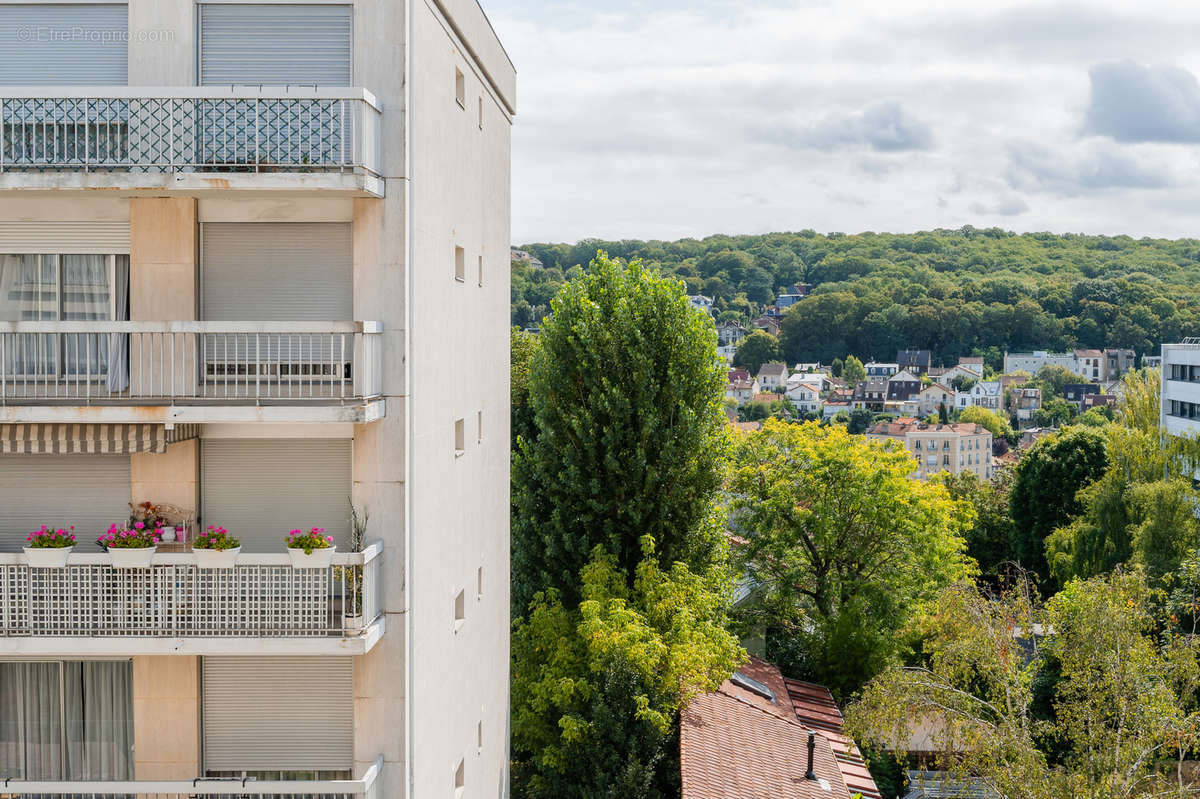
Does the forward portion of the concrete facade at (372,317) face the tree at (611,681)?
no

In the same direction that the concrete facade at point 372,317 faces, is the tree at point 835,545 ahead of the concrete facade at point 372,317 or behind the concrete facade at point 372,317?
behind

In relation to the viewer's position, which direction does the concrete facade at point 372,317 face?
facing the viewer

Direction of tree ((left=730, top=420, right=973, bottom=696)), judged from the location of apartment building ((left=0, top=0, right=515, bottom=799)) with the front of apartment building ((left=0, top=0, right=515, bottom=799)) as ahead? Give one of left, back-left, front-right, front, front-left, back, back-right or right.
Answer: back-left

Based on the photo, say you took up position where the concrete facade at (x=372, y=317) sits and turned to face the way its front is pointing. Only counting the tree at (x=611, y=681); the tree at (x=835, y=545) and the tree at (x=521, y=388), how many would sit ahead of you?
0

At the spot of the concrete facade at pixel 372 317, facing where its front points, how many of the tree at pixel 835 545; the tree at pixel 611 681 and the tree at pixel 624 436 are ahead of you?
0

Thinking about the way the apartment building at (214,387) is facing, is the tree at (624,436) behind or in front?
behind

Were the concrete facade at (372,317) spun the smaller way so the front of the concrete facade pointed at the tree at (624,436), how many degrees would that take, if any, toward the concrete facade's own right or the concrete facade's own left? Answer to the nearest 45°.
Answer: approximately 135° to the concrete facade's own left

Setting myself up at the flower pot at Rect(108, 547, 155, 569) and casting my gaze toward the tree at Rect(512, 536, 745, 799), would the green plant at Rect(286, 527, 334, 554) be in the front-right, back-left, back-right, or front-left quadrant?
front-right

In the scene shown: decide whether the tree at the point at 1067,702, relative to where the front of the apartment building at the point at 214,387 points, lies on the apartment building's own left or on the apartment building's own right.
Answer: on the apartment building's own left

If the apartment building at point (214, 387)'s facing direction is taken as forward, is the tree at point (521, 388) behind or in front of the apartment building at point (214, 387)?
behind
